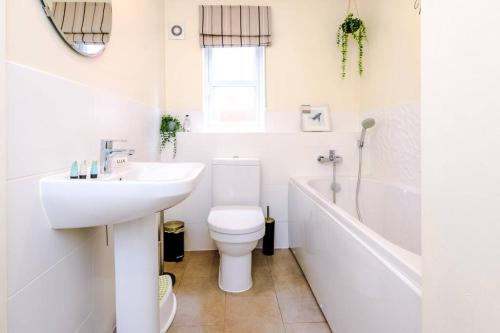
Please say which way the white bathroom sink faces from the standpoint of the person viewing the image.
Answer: facing to the right of the viewer

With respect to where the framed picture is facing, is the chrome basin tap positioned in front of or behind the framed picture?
in front

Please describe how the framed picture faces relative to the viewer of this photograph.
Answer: facing the viewer

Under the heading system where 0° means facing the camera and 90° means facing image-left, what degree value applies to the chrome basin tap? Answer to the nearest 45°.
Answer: approximately 270°

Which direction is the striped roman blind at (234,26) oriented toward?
toward the camera

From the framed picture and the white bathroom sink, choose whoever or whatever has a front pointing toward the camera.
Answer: the framed picture

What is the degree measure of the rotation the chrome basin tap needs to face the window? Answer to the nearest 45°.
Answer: approximately 45° to its left

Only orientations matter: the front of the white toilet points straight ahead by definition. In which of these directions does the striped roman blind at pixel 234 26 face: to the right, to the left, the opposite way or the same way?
the same way

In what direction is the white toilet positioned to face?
toward the camera

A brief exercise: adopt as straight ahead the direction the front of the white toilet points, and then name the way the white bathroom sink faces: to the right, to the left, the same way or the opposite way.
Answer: to the left
